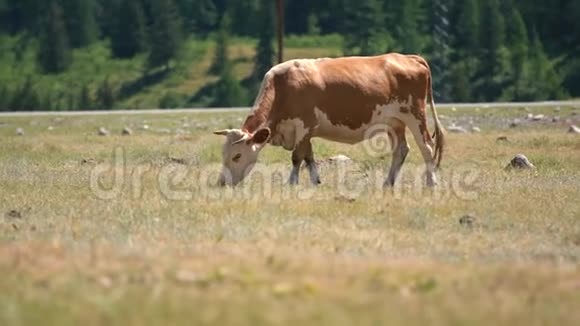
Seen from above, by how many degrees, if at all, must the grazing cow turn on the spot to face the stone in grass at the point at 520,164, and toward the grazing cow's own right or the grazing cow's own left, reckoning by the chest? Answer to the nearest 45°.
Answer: approximately 135° to the grazing cow's own right

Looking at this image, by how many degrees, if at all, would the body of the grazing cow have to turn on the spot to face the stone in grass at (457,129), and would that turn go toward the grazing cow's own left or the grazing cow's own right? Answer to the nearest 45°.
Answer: approximately 90° to the grazing cow's own right

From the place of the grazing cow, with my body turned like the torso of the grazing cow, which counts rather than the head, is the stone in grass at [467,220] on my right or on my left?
on my left

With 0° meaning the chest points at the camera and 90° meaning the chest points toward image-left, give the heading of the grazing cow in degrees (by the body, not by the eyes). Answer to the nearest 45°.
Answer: approximately 90°

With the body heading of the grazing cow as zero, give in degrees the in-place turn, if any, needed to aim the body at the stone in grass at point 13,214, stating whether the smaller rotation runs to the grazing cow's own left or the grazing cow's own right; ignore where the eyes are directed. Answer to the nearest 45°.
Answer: approximately 45° to the grazing cow's own left

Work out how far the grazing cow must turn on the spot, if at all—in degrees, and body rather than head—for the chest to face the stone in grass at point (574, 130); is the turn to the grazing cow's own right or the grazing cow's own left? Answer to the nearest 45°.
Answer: approximately 135° to the grazing cow's own right

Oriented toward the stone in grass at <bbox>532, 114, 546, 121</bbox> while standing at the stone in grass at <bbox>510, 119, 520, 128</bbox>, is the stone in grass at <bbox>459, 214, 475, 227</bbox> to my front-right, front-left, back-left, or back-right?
back-right
